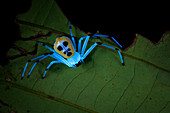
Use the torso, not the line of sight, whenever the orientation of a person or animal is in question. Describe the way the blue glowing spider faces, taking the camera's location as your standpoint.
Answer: facing the viewer and to the right of the viewer
